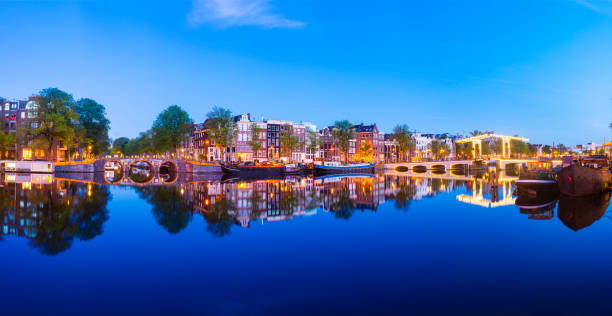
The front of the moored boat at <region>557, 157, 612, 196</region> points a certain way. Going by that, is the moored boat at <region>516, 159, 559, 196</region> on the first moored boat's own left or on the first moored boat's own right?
on the first moored boat's own right

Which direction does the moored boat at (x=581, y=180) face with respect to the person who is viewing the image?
facing the viewer and to the left of the viewer
